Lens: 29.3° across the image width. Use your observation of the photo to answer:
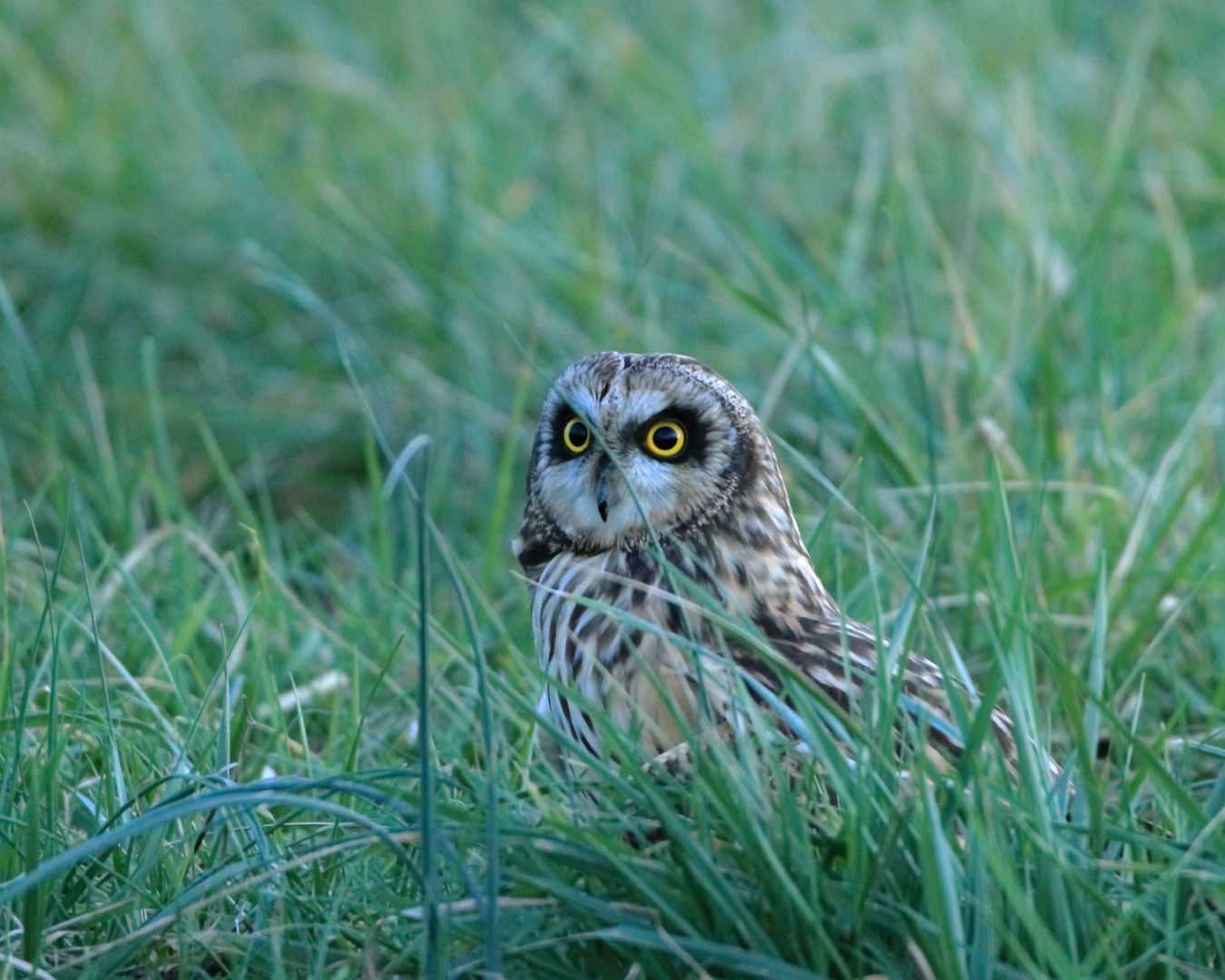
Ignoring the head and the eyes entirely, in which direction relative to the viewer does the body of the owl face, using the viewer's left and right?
facing the viewer and to the left of the viewer
